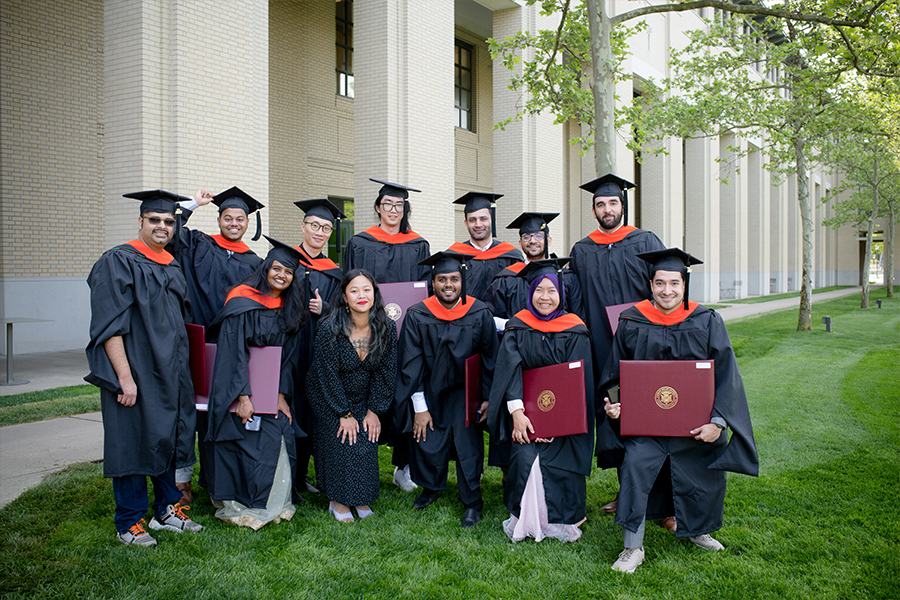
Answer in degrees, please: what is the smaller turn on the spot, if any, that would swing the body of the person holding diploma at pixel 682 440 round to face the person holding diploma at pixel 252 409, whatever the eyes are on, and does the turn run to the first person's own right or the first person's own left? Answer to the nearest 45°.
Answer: approximately 90° to the first person's own right

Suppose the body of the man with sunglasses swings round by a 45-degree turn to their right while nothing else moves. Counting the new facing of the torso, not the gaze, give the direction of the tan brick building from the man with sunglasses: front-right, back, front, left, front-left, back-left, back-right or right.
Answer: back

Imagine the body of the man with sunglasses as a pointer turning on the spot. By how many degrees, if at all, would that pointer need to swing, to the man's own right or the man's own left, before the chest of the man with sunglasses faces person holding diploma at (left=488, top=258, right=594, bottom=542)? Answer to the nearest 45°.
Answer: approximately 45° to the man's own left

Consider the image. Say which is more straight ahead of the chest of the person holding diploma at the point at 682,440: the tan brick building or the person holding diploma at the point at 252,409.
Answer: the person holding diploma

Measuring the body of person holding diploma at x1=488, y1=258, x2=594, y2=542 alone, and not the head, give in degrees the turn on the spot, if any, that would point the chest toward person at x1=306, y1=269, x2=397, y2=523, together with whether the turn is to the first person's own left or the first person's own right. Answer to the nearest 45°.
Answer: approximately 90° to the first person's own right
